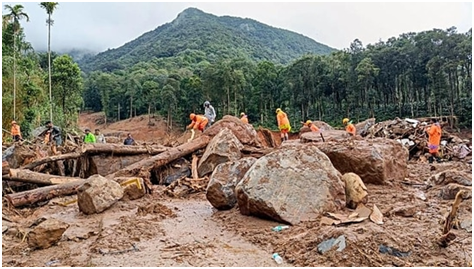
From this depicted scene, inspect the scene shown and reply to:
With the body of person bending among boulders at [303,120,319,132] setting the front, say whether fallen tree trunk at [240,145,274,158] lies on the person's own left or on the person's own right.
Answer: on the person's own left

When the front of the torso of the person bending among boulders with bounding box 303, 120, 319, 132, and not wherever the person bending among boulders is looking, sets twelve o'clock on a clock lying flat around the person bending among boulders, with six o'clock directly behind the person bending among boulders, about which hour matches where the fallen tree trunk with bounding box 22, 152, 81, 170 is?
The fallen tree trunk is roughly at 10 o'clock from the person bending among boulders.

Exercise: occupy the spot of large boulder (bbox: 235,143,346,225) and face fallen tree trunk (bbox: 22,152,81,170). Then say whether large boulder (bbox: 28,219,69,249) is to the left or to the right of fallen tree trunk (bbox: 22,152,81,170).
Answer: left

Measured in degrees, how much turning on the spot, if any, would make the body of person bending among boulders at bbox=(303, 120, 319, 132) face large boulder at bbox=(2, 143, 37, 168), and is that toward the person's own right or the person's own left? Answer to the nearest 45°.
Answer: approximately 45° to the person's own left

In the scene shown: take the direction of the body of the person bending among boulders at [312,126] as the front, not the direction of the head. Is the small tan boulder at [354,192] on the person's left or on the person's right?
on the person's left

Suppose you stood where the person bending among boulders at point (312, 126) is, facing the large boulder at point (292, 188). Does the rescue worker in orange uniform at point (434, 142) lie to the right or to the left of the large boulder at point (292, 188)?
left

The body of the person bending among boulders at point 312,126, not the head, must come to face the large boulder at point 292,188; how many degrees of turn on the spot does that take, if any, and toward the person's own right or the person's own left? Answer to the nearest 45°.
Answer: approximately 90° to the person's own left

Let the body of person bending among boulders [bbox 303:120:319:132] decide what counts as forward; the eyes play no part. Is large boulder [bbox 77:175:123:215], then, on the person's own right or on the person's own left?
on the person's own left

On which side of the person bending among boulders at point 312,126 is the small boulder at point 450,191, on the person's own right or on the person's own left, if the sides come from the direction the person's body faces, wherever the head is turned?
on the person's own left

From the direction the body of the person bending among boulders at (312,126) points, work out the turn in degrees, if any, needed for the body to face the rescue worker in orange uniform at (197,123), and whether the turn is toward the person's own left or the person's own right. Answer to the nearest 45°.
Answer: approximately 45° to the person's own left

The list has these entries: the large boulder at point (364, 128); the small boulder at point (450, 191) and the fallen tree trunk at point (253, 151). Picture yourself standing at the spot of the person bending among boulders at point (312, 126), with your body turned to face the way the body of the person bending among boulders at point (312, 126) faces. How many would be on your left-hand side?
2

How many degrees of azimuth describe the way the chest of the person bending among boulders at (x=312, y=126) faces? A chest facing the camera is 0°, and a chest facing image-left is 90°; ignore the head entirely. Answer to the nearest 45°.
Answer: approximately 90°
